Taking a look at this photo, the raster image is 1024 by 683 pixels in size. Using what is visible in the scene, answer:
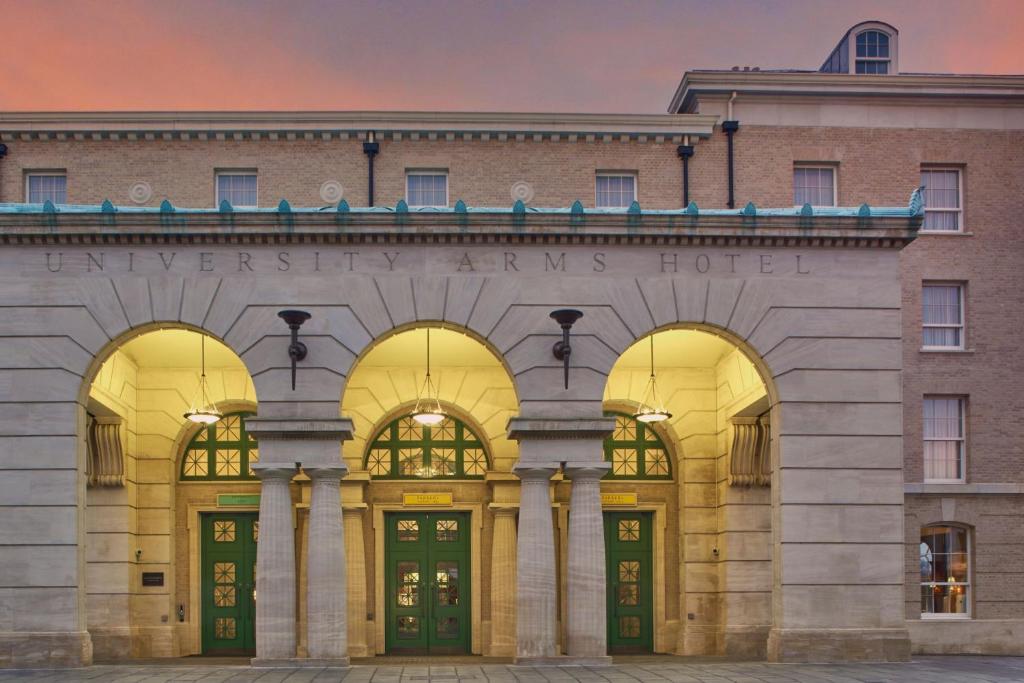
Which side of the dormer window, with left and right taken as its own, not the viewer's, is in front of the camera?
front

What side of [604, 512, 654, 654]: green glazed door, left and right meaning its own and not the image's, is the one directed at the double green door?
right

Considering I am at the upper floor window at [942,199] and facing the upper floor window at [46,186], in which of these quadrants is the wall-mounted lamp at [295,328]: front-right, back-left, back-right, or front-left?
front-left

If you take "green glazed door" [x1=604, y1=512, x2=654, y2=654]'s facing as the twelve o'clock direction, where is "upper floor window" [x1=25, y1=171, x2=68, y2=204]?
The upper floor window is roughly at 3 o'clock from the green glazed door.

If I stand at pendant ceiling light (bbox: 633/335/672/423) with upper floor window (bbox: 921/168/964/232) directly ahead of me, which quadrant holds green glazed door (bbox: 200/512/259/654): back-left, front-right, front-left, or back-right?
back-left

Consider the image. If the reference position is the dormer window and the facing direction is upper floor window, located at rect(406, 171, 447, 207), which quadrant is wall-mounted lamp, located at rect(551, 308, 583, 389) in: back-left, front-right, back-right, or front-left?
front-left

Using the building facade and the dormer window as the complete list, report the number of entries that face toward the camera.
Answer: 2

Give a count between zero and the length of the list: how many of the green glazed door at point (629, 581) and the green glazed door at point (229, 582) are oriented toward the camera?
2

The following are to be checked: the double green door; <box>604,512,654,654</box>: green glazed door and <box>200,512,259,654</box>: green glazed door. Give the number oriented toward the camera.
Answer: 3

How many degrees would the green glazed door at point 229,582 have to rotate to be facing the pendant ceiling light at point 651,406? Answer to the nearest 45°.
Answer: approximately 90° to its left

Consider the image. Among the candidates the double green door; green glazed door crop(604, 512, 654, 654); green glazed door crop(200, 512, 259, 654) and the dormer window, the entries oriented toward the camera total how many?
4

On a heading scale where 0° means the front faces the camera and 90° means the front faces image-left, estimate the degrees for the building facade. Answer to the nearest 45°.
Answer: approximately 0°

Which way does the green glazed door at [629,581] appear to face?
toward the camera

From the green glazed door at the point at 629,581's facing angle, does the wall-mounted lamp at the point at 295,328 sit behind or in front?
in front

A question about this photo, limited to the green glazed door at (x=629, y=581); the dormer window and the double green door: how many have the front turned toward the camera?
3
